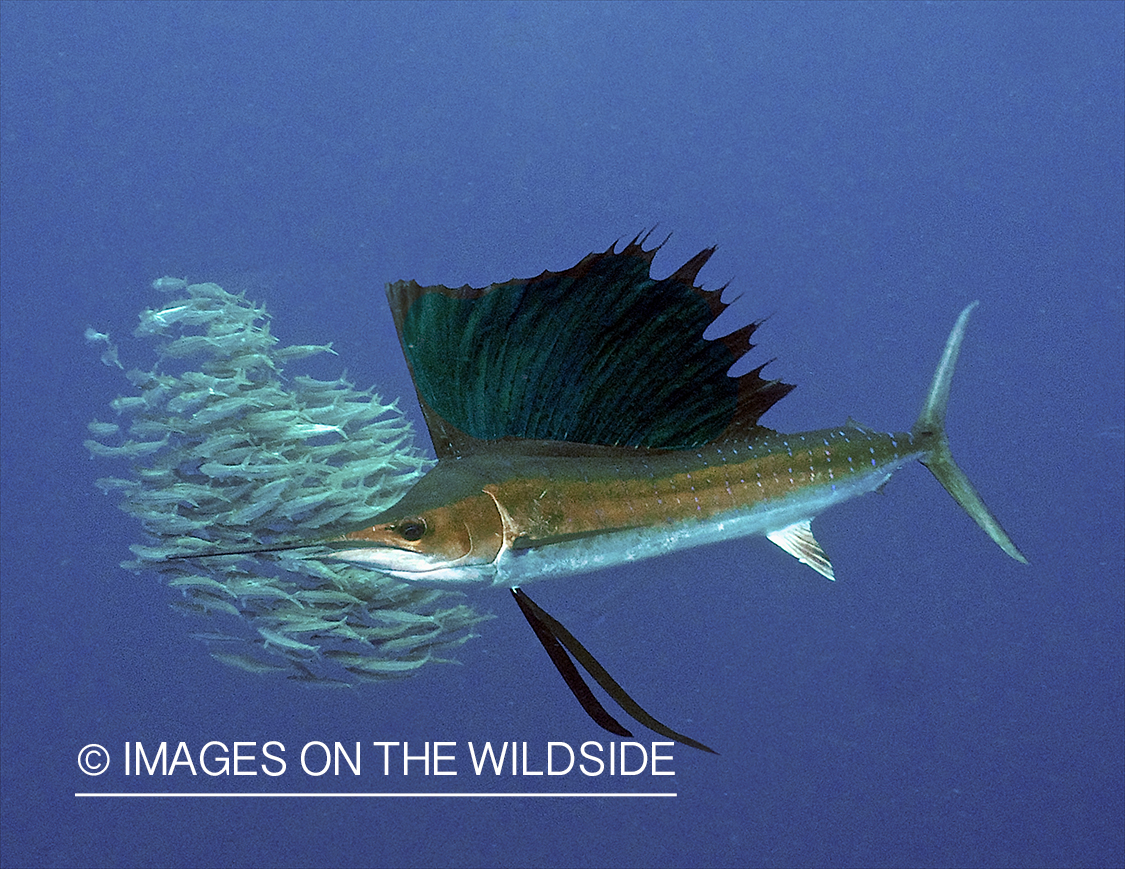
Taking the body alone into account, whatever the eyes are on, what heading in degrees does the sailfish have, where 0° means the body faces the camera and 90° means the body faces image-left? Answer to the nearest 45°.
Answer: approximately 90°
